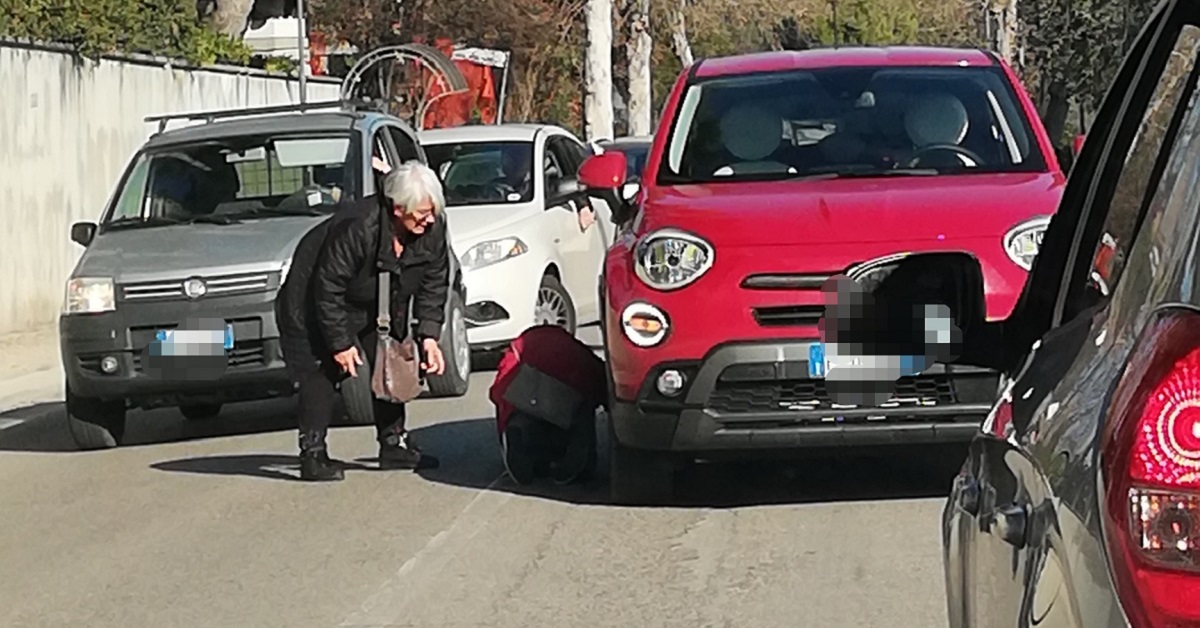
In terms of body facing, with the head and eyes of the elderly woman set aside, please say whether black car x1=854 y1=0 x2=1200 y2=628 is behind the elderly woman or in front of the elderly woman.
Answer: in front

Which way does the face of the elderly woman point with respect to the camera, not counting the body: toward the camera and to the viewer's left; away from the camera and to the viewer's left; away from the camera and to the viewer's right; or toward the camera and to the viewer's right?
toward the camera and to the viewer's right

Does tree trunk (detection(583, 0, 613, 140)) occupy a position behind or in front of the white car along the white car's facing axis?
behind

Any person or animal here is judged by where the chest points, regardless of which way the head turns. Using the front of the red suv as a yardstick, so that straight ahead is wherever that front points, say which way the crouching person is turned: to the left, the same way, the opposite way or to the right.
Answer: the opposite way

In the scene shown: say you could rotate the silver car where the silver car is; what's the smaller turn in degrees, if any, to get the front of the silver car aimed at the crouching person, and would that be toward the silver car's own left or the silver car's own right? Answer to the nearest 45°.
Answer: approximately 90° to the silver car's own left

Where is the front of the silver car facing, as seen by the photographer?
facing the viewer and to the left of the viewer

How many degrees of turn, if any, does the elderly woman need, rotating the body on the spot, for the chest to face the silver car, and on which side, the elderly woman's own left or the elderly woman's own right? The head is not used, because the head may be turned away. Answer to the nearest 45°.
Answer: approximately 180°

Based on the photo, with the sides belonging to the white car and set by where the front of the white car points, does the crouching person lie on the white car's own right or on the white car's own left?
on the white car's own left

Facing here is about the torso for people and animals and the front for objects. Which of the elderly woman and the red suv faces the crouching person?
the elderly woman

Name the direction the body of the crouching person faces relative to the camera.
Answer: away from the camera

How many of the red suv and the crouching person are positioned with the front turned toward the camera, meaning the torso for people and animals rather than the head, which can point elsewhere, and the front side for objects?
1

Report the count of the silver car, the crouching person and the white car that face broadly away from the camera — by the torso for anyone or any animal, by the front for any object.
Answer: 1

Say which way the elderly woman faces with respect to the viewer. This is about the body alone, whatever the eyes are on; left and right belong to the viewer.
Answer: facing the viewer and to the right of the viewer

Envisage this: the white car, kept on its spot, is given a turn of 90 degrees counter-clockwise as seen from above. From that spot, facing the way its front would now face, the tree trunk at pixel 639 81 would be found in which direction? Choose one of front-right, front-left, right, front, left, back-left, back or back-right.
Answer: back-left

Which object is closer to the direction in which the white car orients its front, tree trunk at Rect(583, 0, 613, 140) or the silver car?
the silver car

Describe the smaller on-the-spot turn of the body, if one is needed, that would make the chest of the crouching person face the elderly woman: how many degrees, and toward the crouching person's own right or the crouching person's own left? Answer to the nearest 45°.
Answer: approximately 45° to the crouching person's own left

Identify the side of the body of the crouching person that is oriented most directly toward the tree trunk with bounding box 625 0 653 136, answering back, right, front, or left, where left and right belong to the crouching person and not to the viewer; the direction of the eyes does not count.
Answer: front

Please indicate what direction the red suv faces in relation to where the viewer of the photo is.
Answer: facing the viewer

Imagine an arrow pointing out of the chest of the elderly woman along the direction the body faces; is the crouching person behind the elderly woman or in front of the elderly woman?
in front

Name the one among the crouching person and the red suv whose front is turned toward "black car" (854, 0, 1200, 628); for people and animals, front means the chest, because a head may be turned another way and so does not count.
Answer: the red suv
